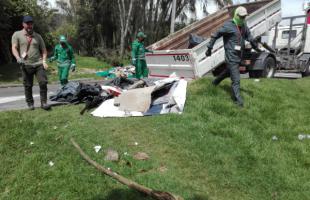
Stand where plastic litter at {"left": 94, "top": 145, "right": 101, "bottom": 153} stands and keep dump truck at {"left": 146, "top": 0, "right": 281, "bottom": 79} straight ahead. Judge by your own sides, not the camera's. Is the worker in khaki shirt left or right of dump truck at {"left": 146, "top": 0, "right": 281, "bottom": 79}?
left

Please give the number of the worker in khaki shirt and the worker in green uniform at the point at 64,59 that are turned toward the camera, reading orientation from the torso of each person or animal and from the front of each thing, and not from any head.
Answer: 2

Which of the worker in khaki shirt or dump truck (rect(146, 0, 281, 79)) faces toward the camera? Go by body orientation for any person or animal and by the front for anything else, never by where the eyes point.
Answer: the worker in khaki shirt

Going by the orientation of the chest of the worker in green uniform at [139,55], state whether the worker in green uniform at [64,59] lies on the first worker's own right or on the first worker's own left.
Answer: on the first worker's own right

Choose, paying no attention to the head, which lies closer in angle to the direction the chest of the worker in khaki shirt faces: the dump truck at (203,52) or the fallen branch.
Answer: the fallen branch

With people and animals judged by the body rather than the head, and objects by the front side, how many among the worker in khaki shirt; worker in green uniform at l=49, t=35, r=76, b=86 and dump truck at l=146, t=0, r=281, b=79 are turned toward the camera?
2

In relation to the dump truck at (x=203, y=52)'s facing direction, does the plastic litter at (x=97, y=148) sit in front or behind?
behind

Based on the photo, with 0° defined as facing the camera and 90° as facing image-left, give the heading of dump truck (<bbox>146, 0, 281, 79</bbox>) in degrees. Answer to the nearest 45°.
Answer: approximately 225°

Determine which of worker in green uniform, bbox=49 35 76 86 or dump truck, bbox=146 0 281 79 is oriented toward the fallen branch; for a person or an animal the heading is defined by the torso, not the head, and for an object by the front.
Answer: the worker in green uniform

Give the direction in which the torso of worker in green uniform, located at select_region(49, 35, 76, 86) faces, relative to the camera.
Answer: toward the camera

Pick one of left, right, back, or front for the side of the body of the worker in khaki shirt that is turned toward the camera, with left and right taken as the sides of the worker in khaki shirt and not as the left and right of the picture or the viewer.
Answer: front

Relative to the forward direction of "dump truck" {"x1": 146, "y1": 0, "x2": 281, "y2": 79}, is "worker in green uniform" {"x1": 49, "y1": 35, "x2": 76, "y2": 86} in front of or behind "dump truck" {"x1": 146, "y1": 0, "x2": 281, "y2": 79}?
behind

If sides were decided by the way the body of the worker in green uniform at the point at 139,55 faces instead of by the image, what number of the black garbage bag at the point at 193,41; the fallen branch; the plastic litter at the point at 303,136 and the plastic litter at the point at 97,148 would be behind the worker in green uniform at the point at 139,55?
0

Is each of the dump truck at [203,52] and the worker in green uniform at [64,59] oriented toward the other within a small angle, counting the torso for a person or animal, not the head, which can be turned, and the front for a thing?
no

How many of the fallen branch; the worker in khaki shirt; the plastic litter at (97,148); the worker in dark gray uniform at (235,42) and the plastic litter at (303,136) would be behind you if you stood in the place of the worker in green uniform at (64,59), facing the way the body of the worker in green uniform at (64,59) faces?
0

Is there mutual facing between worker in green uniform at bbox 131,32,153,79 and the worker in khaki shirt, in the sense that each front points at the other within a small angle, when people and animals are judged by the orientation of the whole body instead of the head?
no
